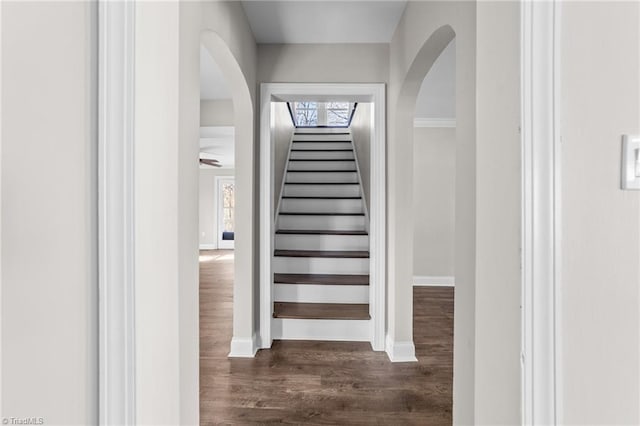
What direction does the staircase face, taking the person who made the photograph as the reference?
facing the viewer

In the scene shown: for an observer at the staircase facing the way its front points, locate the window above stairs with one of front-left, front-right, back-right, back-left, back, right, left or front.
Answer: back
